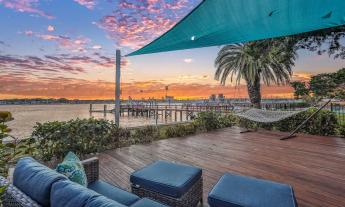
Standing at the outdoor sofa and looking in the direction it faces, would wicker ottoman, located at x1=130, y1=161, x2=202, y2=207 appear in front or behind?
in front

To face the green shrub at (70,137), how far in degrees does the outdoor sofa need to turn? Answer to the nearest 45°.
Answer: approximately 45° to its left

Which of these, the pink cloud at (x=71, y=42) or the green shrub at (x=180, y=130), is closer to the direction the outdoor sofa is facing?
the green shrub

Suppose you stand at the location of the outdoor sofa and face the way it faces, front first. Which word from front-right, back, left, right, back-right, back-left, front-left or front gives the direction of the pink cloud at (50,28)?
front-left

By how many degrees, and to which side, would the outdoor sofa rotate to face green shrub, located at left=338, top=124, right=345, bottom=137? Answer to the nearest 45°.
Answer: approximately 45° to its right

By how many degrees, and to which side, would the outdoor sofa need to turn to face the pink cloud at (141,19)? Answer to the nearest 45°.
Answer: approximately 45° to its left

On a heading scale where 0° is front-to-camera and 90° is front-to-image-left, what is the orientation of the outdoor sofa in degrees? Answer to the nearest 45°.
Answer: approximately 225°

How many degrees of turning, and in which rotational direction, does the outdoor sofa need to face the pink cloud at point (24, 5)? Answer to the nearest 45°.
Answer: approximately 45° to its left

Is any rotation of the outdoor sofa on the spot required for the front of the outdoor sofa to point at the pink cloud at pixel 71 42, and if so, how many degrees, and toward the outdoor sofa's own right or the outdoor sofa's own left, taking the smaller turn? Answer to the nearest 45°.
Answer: approximately 45° to the outdoor sofa's own left

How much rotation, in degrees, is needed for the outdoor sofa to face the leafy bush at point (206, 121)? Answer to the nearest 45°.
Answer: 0° — it already faces it
